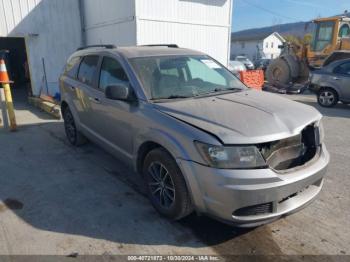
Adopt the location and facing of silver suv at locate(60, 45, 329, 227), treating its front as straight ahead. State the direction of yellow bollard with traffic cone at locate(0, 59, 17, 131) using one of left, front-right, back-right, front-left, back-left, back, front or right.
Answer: back

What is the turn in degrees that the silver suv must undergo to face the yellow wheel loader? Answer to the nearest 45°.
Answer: approximately 90° to its left

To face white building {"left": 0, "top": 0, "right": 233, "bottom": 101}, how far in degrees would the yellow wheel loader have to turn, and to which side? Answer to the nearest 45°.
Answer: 0° — it already faces it

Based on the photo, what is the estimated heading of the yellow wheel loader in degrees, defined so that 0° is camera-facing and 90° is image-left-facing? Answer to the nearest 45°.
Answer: approximately 45°

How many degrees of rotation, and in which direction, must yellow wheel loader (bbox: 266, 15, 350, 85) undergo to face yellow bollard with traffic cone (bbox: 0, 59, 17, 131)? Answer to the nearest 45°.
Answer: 0° — it already faces it

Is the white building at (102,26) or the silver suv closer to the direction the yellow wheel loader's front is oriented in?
the white building

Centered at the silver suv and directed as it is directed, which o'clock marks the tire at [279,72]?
The tire is roughly at 8 o'clock from the silver suv.

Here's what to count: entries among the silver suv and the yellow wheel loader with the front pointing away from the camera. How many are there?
0

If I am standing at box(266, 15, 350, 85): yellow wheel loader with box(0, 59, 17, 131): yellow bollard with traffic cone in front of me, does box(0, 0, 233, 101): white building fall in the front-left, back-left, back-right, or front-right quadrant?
front-right

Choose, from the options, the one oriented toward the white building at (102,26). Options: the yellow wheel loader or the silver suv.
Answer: the yellow wheel loader

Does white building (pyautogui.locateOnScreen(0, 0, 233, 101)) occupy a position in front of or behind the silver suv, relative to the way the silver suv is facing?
behind

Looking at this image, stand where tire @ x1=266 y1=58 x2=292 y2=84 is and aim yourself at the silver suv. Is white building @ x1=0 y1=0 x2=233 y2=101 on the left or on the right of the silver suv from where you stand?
right

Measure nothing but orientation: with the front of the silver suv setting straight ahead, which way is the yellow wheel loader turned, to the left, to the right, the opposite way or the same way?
to the right

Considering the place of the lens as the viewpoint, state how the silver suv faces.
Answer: facing the viewer and to the right of the viewer

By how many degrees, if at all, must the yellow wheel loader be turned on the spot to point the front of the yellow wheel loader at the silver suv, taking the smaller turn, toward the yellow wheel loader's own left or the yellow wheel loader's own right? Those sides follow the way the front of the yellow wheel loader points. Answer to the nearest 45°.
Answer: approximately 45° to the yellow wheel loader's own left
